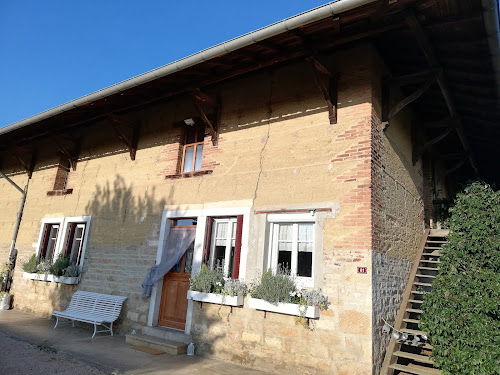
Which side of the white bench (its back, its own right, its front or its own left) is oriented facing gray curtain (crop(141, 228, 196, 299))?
left

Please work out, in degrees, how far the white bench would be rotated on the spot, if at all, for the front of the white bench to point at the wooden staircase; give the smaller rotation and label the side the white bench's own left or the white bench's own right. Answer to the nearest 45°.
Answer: approximately 90° to the white bench's own left

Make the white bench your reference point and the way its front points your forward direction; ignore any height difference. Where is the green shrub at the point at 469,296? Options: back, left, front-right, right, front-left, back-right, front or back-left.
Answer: left

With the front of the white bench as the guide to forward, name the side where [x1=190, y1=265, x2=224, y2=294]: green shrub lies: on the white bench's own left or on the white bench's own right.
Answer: on the white bench's own left

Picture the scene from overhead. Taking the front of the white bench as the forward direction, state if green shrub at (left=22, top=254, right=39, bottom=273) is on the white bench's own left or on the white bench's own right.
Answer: on the white bench's own right

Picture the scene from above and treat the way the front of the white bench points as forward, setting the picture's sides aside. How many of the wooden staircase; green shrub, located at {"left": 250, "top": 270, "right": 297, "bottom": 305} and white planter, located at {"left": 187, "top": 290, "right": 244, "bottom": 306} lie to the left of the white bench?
3

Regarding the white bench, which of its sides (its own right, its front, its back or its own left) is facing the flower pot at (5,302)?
right

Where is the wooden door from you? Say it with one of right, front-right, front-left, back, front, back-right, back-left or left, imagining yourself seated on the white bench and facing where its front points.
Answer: left

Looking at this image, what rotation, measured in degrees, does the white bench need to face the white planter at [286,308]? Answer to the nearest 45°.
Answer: approximately 90° to its left

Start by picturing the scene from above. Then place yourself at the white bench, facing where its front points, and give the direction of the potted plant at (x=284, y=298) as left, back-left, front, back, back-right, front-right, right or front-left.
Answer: left

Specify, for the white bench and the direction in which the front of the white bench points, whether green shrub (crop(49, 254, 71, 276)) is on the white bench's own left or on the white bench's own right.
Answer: on the white bench's own right

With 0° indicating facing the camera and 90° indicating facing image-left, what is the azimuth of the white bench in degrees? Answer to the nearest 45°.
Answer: approximately 45°

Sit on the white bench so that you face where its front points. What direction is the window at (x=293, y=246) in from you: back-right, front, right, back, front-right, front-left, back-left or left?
left

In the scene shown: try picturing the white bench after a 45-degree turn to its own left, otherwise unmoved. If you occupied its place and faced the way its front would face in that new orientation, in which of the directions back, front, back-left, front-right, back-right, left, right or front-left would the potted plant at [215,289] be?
front-left

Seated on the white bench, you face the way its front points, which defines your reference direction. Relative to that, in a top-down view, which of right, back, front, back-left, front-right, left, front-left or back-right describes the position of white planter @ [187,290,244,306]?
left

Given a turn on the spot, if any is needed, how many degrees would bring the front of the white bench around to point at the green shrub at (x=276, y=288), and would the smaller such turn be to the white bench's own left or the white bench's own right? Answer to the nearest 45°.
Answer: approximately 90° to the white bench's own left

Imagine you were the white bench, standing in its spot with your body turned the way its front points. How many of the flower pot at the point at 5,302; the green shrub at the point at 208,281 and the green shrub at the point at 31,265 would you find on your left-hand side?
1
